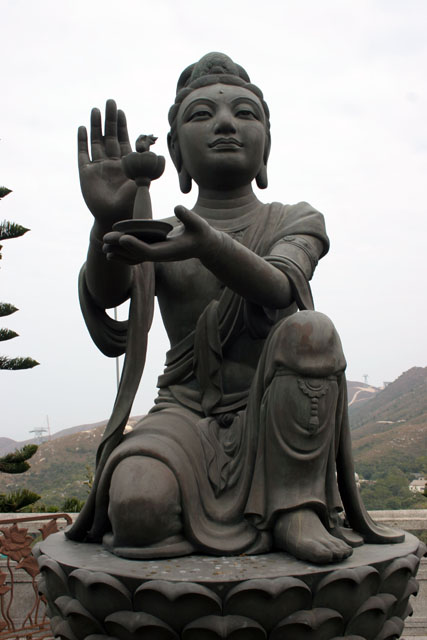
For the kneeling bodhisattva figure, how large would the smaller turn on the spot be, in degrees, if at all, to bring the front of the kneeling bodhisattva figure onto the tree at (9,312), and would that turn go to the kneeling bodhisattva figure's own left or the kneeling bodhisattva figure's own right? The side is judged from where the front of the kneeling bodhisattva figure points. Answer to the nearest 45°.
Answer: approximately 135° to the kneeling bodhisattva figure's own right

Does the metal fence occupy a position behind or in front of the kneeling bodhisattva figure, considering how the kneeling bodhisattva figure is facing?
behind

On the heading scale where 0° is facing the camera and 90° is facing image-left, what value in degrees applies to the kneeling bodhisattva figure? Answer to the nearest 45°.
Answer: approximately 0°

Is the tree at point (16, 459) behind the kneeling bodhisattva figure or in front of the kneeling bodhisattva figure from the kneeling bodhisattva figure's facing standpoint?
behind

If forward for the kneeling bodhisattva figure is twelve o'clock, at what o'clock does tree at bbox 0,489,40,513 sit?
The tree is roughly at 5 o'clock from the kneeling bodhisattva figure.

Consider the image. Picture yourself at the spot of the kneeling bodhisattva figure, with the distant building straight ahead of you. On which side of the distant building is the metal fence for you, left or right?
left

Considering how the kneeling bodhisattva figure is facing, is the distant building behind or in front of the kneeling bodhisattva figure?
behind
